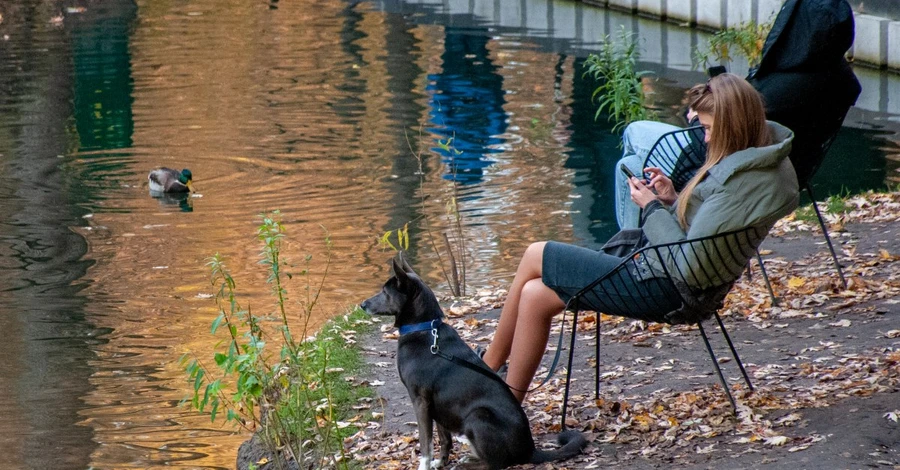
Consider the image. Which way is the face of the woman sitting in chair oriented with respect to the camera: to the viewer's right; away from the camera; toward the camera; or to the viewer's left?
to the viewer's left

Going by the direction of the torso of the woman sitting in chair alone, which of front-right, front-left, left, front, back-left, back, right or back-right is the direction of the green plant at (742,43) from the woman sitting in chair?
right

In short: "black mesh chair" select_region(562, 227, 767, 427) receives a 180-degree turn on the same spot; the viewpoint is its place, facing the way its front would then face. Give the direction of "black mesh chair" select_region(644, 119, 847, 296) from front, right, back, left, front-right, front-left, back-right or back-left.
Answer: left

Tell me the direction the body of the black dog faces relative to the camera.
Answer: to the viewer's left

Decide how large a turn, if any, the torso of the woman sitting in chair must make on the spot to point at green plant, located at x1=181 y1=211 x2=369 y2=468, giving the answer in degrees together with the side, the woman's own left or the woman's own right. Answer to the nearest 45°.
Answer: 0° — they already face it

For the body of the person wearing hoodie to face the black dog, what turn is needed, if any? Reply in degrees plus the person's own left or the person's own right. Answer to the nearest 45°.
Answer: approximately 45° to the person's own left

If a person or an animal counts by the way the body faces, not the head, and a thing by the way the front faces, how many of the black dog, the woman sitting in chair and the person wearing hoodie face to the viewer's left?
3

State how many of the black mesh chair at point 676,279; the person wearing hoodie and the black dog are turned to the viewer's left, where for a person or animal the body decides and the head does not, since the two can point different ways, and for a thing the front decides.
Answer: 3

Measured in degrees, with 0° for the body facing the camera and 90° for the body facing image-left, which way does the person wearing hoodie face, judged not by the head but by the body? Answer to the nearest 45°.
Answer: approximately 90°

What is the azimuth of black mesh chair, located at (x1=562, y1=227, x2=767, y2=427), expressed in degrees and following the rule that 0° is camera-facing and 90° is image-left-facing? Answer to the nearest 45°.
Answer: approximately 90°

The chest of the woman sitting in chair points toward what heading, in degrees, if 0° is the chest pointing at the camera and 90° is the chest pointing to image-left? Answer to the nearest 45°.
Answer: approximately 90°
